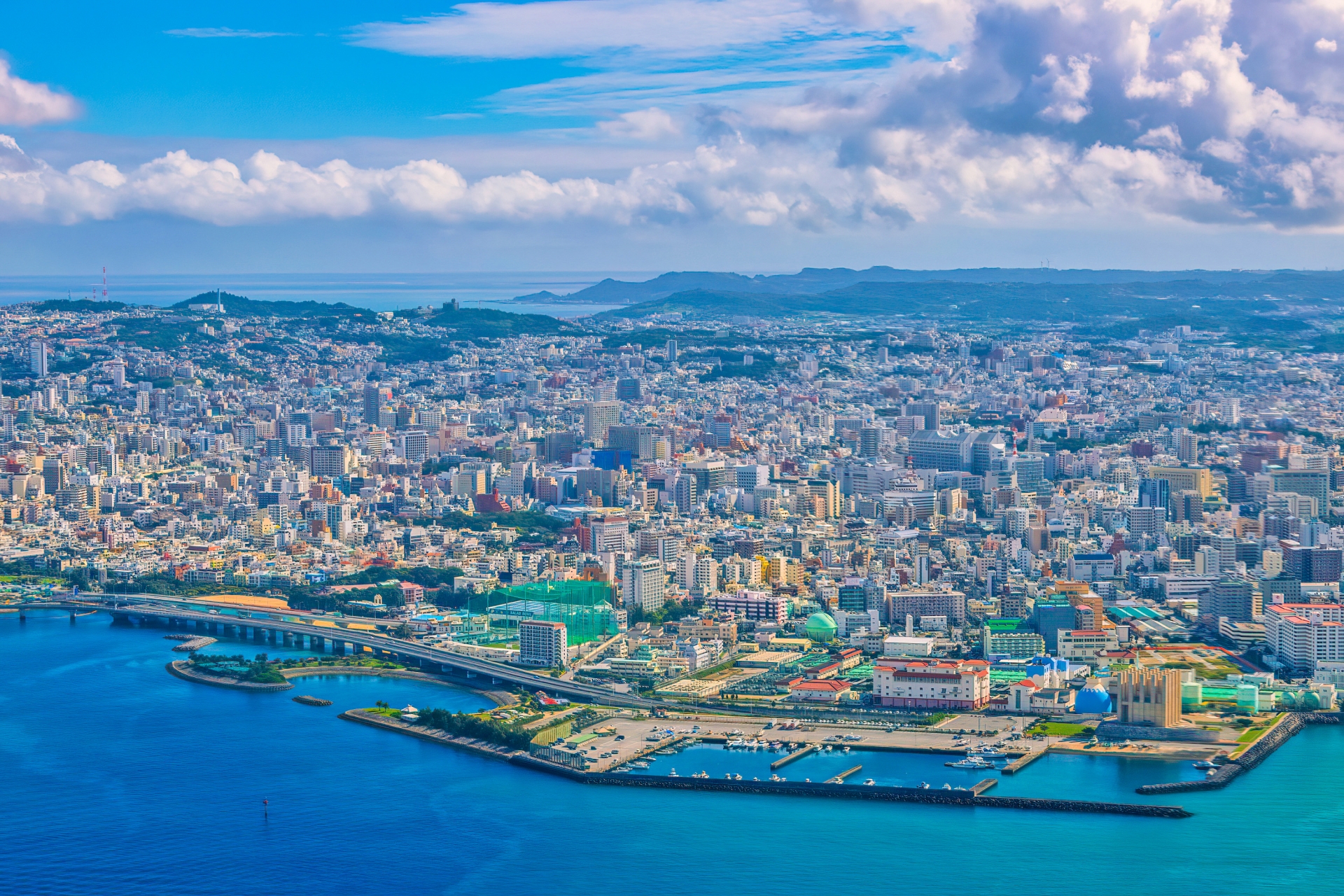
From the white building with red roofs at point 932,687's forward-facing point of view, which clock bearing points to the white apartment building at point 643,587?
the white apartment building at point 643,587 is roughly at 5 o'clock from the white building with red roofs at point 932,687.

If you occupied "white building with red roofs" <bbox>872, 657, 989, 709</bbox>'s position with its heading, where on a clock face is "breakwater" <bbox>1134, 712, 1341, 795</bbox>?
The breakwater is roughly at 10 o'clock from the white building with red roofs.

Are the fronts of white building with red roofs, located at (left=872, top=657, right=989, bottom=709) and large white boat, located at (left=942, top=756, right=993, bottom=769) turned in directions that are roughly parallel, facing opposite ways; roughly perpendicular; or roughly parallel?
roughly perpendicular

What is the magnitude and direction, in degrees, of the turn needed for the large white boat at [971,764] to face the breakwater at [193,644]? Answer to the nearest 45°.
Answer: approximately 45° to its right

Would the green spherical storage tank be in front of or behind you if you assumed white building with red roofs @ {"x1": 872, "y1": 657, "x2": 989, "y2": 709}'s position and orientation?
behind

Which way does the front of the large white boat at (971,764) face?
to the viewer's left

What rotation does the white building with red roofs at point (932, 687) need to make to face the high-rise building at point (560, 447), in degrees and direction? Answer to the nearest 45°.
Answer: approximately 180°

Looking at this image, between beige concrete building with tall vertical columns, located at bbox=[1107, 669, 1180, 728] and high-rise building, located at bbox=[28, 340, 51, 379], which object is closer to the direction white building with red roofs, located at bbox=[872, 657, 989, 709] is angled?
the beige concrete building with tall vertical columns

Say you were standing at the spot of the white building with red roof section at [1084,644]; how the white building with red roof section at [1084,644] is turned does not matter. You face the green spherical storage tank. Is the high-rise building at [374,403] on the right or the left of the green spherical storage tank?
right

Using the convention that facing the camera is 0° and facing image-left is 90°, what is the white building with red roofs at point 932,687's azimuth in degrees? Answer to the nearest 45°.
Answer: approximately 0°

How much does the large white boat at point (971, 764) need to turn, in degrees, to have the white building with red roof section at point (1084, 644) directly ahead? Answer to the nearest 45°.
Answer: approximately 90° to its right

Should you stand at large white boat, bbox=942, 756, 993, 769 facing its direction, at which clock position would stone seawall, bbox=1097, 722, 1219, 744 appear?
The stone seawall is roughly at 5 o'clock from the large white boat.

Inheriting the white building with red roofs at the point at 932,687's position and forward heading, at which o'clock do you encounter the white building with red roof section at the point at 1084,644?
the white building with red roof section at the point at 1084,644 is roughly at 7 o'clock from the white building with red roofs at the point at 932,687.
